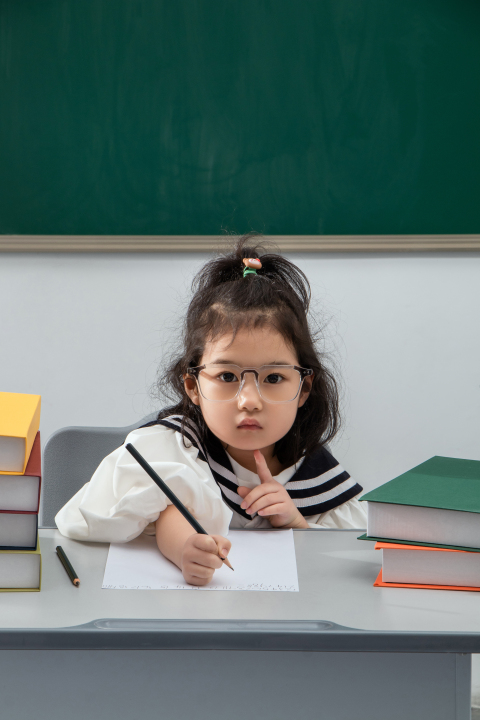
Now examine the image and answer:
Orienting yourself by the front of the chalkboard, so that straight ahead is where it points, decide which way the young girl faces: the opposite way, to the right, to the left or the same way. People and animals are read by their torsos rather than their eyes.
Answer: the same way

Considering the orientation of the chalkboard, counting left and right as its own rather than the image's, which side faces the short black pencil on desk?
front

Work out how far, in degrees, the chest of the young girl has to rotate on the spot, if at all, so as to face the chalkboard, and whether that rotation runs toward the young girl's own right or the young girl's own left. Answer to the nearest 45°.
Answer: approximately 180°

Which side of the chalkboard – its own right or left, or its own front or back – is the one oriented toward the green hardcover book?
front

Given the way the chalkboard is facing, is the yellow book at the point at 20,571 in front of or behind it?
in front

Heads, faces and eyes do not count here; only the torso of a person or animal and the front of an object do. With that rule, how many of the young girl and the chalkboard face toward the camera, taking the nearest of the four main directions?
2

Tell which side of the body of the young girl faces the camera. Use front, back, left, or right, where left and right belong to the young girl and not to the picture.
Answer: front

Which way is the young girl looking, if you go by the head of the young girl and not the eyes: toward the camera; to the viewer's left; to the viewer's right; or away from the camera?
toward the camera

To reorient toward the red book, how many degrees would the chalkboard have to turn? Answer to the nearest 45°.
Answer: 0° — it already faces it

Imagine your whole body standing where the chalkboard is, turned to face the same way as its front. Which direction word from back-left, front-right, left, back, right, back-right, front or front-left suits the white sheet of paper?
front
